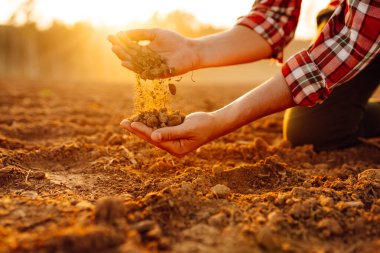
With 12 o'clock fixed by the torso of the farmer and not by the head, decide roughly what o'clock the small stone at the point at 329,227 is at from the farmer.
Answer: The small stone is roughly at 9 o'clock from the farmer.

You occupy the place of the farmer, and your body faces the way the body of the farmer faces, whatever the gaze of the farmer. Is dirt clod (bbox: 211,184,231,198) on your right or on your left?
on your left

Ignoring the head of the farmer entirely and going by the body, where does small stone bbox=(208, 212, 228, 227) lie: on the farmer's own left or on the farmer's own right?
on the farmer's own left

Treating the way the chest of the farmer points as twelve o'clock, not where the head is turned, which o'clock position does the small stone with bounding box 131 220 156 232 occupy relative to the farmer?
The small stone is roughly at 10 o'clock from the farmer.

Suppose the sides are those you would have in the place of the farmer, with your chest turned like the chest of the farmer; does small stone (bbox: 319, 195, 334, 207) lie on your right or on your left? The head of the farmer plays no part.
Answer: on your left

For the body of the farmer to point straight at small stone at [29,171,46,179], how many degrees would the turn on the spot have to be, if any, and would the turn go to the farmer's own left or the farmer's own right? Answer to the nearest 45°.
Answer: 0° — they already face it

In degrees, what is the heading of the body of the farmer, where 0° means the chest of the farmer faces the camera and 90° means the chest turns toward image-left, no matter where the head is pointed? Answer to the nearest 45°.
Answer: approximately 90°

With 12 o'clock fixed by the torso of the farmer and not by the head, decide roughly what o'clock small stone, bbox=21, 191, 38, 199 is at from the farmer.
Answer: The small stone is roughly at 11 o'clock from the farmer.

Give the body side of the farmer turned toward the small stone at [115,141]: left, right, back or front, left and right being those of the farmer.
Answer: front
